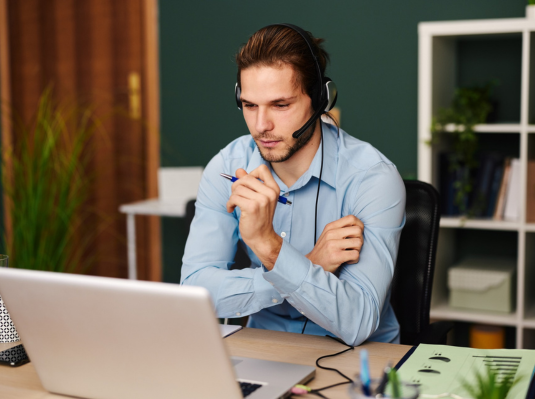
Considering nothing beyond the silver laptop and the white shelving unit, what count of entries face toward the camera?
1

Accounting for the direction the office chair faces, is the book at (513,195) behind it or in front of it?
behind

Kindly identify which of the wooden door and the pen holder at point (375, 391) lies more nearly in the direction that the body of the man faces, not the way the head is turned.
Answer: the pen holder

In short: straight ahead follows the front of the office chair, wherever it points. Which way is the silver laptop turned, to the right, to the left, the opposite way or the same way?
the opposite way

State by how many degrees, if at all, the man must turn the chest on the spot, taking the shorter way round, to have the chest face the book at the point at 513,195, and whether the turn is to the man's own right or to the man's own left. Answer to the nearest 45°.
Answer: approximately 180°

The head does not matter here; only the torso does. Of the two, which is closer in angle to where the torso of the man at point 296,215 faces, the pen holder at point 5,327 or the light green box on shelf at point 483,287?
the pen holder

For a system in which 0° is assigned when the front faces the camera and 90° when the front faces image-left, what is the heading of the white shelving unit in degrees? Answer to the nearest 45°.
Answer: approximately 0°

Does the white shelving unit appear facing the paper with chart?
yes

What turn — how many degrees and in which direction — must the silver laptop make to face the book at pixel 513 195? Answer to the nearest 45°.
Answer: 0° — it already faces it

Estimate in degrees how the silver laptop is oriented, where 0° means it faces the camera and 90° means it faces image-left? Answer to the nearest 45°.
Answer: approximately 225°
